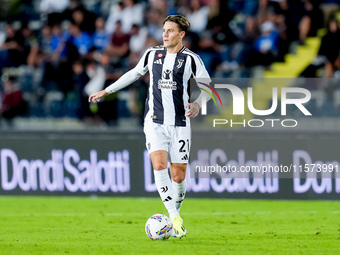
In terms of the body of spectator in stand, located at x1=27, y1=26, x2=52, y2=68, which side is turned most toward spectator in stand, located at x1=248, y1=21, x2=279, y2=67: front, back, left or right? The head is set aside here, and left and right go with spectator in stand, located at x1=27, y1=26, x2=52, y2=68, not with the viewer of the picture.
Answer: left

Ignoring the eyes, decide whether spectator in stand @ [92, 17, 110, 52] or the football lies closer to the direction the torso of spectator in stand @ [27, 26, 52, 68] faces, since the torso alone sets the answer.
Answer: the football

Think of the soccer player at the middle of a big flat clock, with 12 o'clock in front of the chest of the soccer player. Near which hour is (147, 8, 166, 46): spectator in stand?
The spectator in stand is roughly at 6 o'clock from the soccer player.

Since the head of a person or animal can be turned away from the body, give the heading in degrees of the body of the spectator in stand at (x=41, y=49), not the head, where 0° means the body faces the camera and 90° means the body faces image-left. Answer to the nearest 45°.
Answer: approximately 45°

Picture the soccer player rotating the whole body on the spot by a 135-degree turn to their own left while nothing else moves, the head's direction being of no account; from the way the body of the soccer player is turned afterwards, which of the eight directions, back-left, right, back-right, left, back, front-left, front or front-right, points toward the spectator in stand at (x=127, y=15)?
front-left

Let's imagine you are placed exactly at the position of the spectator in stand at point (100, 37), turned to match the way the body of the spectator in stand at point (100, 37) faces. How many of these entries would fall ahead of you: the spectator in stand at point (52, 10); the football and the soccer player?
2

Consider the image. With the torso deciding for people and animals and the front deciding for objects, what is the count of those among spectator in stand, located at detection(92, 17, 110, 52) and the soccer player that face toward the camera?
2

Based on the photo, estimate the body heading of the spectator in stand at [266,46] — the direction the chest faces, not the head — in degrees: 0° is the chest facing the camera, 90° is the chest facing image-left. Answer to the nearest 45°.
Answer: approximately 45°
